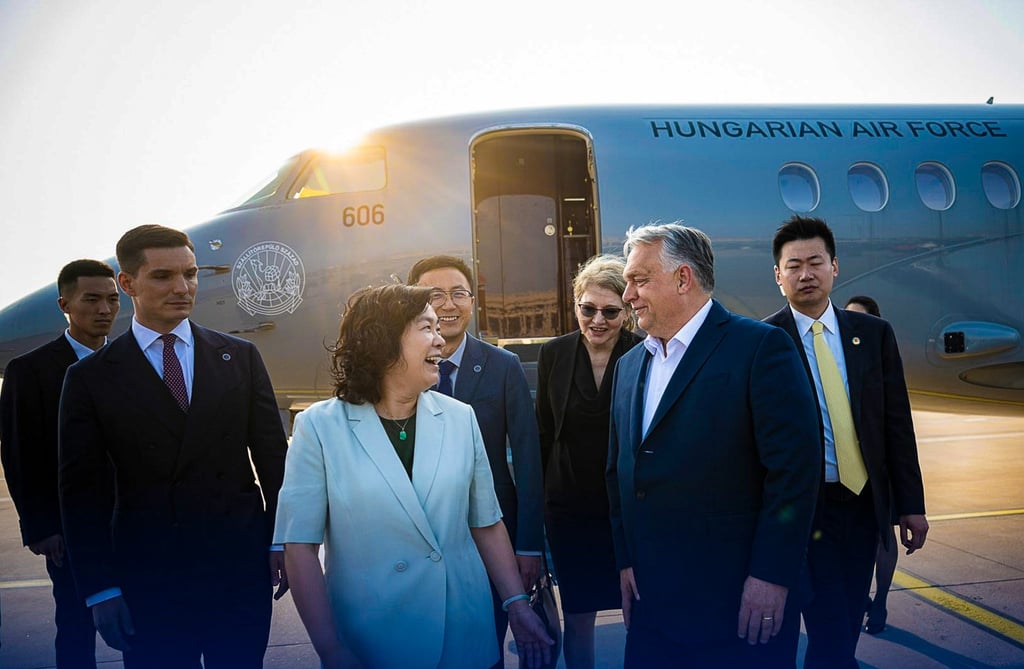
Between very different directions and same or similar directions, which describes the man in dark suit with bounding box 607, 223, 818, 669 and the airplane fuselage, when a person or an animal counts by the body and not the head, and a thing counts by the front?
same or similar directions

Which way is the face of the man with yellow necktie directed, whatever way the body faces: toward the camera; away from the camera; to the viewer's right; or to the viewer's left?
toward the camera

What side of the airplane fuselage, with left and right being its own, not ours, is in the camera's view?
left

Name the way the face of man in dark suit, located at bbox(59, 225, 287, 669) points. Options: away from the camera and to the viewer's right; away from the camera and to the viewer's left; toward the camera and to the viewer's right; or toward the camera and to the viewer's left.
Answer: toward the camera and to the viewer's right

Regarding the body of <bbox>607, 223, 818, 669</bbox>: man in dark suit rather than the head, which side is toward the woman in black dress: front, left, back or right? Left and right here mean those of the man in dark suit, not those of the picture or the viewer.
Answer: right

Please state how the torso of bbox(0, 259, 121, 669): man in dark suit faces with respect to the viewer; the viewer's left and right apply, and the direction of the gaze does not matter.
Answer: facing the viewer and to the right of the viewer

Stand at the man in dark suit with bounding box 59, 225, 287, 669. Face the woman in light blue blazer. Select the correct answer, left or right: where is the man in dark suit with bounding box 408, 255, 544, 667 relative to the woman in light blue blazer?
left

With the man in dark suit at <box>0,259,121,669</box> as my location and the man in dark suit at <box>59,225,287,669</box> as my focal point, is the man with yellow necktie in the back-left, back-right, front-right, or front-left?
front-left

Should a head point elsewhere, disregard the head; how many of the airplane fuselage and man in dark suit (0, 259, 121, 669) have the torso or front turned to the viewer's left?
1

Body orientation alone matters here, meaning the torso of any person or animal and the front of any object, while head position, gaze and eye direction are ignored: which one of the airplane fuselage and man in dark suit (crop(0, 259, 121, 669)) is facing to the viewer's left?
the airplane fuselage

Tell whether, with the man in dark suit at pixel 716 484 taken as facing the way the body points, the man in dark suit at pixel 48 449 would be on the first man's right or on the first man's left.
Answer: on the first man's right

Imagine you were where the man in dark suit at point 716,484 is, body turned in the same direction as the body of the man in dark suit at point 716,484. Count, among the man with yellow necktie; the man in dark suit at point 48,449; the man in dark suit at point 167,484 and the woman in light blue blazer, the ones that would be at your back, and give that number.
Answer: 1

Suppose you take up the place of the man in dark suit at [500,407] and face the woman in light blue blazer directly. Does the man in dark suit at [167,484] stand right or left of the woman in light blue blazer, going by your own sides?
right

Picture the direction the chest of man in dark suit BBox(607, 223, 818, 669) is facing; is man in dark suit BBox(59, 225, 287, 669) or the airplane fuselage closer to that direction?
the man in dark suit
